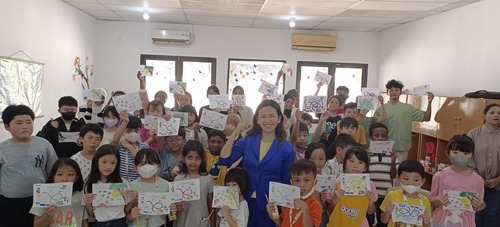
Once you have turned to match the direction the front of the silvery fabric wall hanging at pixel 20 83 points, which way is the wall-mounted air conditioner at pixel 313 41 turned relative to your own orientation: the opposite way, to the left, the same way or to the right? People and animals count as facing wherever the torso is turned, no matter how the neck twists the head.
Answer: to the right

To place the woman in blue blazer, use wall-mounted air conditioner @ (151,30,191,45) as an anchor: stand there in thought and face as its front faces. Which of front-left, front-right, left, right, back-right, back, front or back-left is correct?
front

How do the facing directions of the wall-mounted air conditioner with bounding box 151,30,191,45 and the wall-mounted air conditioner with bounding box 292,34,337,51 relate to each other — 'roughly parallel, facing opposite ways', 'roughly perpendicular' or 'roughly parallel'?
roughly parallel

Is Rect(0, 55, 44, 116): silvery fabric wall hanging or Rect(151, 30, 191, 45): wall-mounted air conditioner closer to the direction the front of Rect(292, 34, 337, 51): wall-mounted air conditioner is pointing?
the silvery fabric wall hanging

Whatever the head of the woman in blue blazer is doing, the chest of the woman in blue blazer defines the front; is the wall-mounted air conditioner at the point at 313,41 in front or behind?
behind

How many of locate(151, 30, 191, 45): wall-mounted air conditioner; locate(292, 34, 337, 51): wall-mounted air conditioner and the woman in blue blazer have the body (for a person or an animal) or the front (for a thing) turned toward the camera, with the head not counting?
3

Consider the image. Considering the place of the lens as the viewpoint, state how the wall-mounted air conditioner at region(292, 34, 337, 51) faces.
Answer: facing the viewer

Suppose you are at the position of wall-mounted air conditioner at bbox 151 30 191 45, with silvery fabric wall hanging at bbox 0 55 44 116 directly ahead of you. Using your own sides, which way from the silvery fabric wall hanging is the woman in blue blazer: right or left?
left

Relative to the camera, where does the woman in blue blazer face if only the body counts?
toward the camera

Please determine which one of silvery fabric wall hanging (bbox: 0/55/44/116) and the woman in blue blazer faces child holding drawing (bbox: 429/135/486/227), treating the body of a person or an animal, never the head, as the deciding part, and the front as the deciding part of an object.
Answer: the silvery fabric wall hanging

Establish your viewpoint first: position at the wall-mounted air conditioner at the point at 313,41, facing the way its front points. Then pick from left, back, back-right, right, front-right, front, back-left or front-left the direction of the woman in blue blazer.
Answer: front

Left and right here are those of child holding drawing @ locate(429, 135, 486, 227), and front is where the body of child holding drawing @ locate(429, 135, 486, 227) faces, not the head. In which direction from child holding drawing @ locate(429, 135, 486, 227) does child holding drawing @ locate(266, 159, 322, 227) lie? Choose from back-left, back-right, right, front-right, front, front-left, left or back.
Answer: front-right

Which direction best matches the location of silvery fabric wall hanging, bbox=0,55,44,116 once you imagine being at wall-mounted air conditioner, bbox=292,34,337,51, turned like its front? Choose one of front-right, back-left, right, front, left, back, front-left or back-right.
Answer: front-right

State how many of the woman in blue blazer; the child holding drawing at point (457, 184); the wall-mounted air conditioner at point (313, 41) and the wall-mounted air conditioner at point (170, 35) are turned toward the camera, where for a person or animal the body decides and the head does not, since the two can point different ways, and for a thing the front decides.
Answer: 4

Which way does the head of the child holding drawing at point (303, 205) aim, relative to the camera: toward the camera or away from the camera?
toward the camera

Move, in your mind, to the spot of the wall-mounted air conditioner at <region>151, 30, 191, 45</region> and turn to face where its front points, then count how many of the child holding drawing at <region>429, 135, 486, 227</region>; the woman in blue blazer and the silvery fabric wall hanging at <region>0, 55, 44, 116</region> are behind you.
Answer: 0

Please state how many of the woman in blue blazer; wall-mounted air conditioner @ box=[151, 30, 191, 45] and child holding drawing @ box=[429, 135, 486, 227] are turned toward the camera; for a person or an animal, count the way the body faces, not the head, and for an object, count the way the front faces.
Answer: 3

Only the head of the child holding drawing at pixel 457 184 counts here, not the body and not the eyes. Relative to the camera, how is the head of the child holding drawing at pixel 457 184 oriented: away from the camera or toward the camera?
toward the camera
